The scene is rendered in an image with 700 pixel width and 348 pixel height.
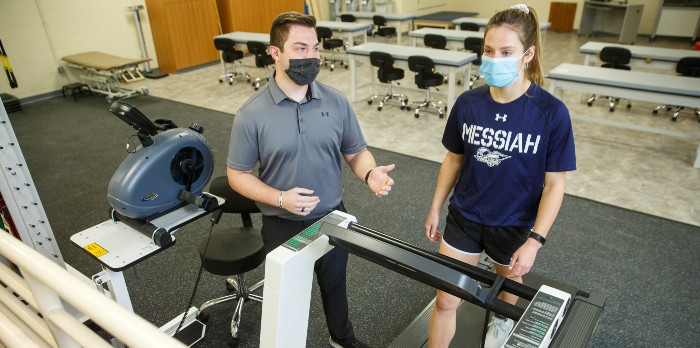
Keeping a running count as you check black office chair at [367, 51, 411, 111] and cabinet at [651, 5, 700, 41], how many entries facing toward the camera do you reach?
1

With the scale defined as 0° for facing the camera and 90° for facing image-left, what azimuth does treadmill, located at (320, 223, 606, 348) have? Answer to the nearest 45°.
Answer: approximately 45°

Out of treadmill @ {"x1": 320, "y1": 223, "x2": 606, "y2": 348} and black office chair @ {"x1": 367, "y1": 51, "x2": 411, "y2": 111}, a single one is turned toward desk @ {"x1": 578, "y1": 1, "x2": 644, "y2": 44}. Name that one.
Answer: the black office chair

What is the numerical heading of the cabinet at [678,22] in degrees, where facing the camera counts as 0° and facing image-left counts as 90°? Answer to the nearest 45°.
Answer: approximately 0°

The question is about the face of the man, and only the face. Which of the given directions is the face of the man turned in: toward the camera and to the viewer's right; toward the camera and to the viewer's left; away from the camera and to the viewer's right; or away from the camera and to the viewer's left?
toward the camera and to the viewer's right

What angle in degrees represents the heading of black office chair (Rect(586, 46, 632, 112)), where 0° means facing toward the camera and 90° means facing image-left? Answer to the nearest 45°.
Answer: approximately 180°

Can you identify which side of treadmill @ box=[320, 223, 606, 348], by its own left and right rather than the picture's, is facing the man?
right

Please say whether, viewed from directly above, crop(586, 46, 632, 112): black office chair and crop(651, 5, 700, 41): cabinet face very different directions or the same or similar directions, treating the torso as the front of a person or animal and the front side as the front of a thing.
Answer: very different directions

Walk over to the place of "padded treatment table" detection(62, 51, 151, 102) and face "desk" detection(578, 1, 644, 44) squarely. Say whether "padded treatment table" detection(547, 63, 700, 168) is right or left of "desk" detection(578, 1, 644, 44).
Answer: right
